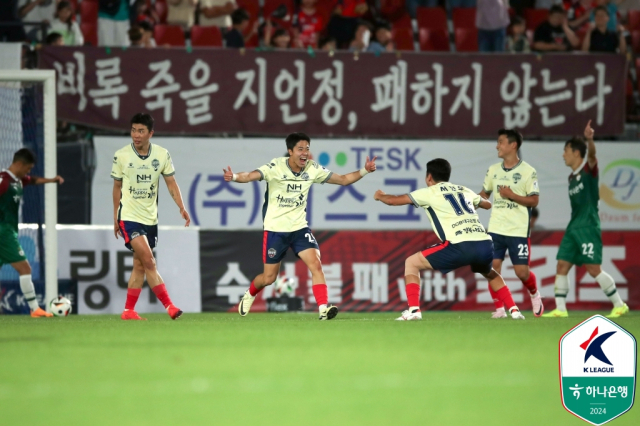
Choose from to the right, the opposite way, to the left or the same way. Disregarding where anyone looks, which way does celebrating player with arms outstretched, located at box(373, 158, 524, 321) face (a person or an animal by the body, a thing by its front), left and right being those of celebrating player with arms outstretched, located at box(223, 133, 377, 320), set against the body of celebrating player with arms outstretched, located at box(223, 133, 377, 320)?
the opposite way

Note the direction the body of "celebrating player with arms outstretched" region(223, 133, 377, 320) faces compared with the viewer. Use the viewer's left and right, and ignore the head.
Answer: facing the viewer and to the right of the viewer

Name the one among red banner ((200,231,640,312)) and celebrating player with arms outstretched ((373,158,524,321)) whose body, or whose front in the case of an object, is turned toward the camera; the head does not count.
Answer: the red banner

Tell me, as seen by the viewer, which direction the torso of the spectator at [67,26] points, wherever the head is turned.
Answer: toward the camera

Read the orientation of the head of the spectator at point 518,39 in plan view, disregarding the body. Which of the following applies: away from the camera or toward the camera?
toward the camera

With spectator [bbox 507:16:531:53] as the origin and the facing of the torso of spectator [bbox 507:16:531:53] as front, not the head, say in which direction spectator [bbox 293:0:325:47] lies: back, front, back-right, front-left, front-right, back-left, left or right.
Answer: right

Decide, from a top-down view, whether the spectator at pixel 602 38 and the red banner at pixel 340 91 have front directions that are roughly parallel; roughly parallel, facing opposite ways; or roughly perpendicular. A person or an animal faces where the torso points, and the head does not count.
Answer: roughly parallel

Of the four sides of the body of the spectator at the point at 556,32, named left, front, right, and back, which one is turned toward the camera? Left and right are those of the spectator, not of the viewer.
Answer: front

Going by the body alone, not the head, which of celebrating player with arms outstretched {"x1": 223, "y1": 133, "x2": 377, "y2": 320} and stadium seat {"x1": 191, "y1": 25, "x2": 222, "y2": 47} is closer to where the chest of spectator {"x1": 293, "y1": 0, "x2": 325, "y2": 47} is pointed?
the celebrating player with arms outstretched

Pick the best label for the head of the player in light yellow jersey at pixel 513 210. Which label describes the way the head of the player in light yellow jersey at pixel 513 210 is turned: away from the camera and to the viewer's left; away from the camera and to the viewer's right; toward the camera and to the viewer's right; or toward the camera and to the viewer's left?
toward the camera and to the viewer's left

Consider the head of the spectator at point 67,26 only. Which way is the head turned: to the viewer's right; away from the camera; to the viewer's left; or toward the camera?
toward the camera

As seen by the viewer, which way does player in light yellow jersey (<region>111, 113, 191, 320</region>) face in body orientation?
toward the camera

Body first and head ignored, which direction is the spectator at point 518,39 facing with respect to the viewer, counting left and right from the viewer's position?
facing the viewer

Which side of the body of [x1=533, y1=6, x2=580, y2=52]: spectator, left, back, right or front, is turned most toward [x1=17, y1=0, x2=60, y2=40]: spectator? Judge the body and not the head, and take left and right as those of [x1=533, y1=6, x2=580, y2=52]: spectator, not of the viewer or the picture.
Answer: right
